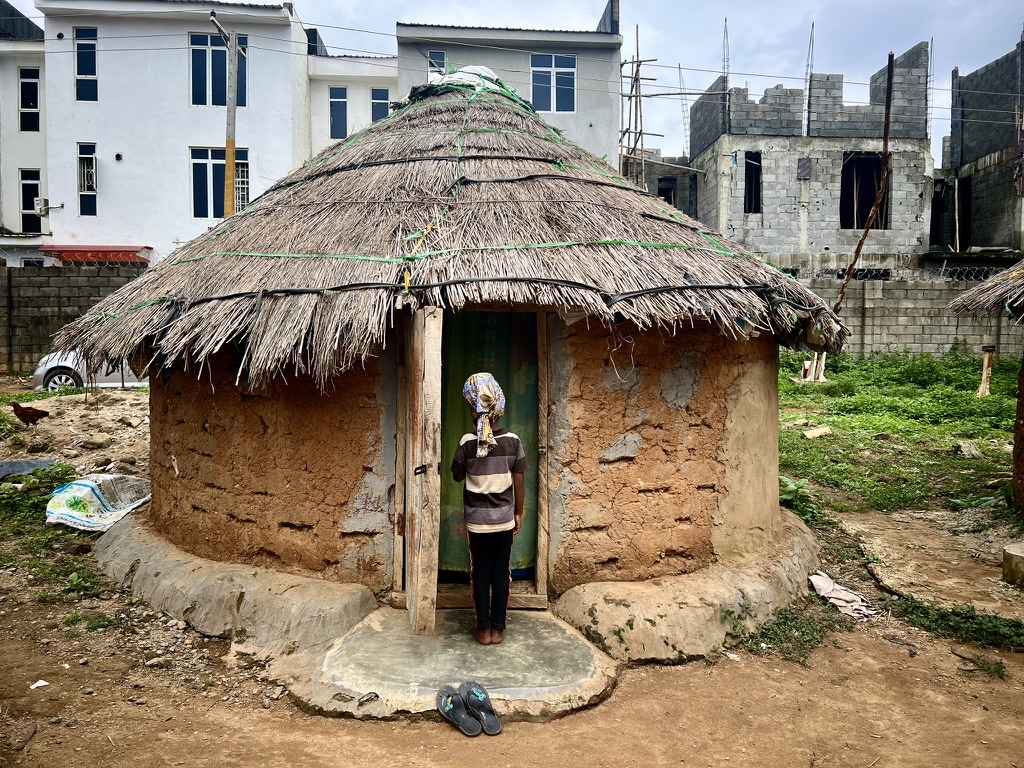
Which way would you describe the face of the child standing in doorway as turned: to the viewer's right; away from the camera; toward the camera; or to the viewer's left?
away from the camera

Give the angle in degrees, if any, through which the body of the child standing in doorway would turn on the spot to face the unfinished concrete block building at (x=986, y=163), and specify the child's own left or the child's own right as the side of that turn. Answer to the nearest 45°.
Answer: approximately 45° to the child's own right

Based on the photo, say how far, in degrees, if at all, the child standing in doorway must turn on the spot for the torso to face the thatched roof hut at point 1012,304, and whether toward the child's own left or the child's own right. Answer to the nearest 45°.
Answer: approximately 45° to the child's own right

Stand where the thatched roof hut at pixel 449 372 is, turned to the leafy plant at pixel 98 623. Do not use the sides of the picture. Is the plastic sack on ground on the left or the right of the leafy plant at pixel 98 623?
right

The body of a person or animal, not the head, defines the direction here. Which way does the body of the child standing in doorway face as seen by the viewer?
away from the camera

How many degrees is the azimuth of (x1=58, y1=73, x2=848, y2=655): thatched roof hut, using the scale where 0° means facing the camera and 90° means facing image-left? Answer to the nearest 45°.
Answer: approximately 0°

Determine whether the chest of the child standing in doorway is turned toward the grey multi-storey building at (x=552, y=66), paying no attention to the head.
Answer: yes

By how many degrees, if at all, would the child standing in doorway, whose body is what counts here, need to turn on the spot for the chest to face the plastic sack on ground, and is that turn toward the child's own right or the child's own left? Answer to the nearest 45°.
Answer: approximately 45° to the child's own left
